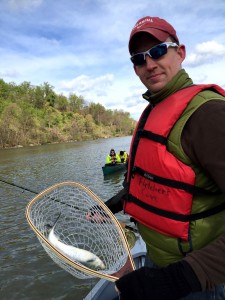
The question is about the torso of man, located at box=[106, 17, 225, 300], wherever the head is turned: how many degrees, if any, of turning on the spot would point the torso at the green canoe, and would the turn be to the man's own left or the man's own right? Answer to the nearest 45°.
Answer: approximately 135° to the man's own right

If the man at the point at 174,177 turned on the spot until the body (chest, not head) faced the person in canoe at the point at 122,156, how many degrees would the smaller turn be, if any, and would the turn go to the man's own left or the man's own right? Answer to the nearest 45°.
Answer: approximately 135° to the man's own right

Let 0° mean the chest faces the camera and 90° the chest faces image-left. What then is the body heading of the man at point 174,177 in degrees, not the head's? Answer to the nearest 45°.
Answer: approximately 45°
